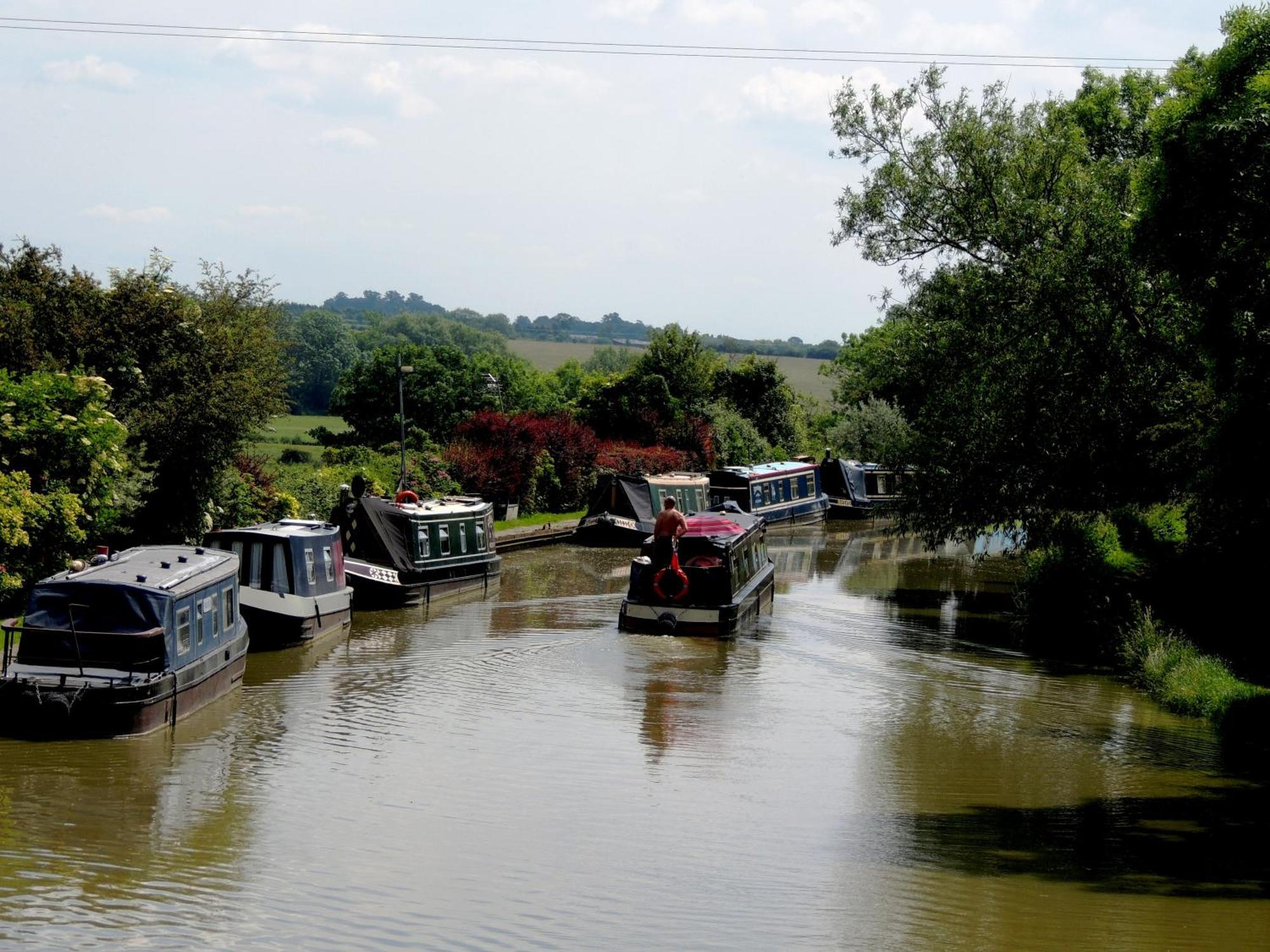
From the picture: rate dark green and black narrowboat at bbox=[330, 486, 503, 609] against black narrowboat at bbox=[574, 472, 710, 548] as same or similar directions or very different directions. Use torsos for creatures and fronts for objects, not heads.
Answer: same or similar directions

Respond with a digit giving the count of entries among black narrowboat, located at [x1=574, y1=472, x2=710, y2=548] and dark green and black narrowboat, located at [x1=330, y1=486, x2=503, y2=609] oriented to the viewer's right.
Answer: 0

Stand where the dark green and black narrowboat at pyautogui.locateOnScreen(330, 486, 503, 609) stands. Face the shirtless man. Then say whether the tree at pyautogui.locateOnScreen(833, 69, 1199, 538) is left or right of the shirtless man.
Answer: left

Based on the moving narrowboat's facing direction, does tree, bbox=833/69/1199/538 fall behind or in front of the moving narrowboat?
in front

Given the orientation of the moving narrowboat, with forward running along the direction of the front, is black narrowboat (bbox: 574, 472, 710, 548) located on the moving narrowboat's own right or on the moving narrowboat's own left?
on the moving narrowboat's own left

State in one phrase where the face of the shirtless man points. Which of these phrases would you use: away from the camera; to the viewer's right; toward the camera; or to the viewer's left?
away from the camera

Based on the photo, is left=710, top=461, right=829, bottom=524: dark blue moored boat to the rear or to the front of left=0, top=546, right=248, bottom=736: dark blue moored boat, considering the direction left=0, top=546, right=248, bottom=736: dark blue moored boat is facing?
to the front

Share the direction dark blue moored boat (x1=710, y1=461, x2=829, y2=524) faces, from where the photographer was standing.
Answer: facing away from the viewer and to the right of the viewer

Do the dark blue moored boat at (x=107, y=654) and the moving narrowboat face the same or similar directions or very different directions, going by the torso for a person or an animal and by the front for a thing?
same or similar directions

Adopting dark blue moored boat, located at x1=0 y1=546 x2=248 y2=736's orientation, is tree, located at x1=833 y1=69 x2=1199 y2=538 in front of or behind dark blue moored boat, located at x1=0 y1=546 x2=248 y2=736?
in front

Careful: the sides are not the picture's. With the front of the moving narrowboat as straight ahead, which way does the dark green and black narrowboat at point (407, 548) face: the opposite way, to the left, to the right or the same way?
the opposite way

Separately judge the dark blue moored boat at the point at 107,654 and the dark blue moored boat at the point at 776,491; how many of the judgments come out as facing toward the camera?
0

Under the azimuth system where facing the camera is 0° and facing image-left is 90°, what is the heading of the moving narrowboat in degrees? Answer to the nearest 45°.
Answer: approximately 225°
